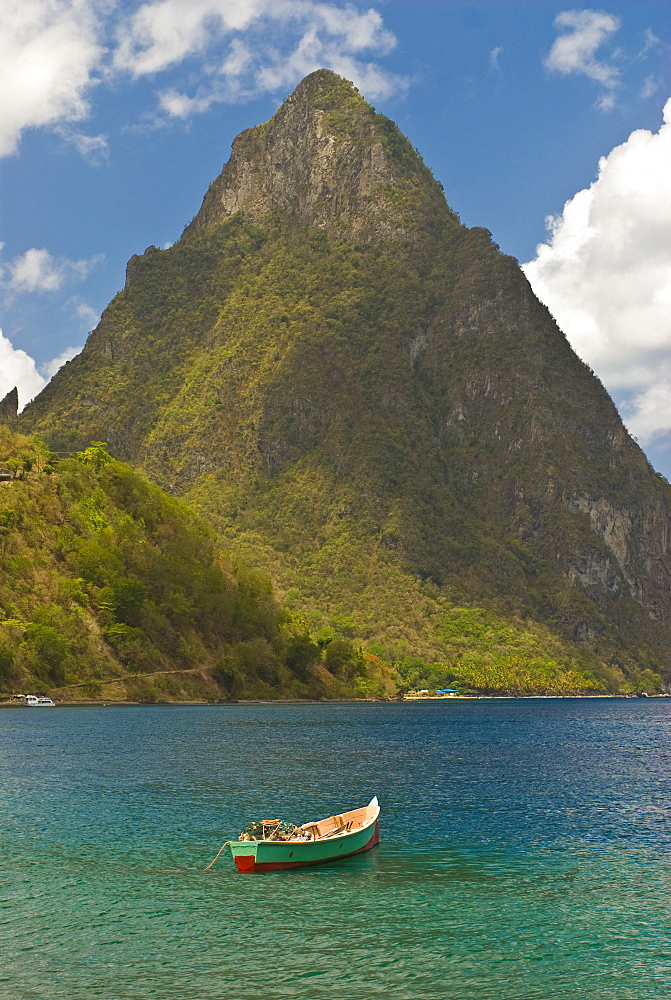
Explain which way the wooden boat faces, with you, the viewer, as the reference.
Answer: facing away from the viewer and to the right of the viewer
